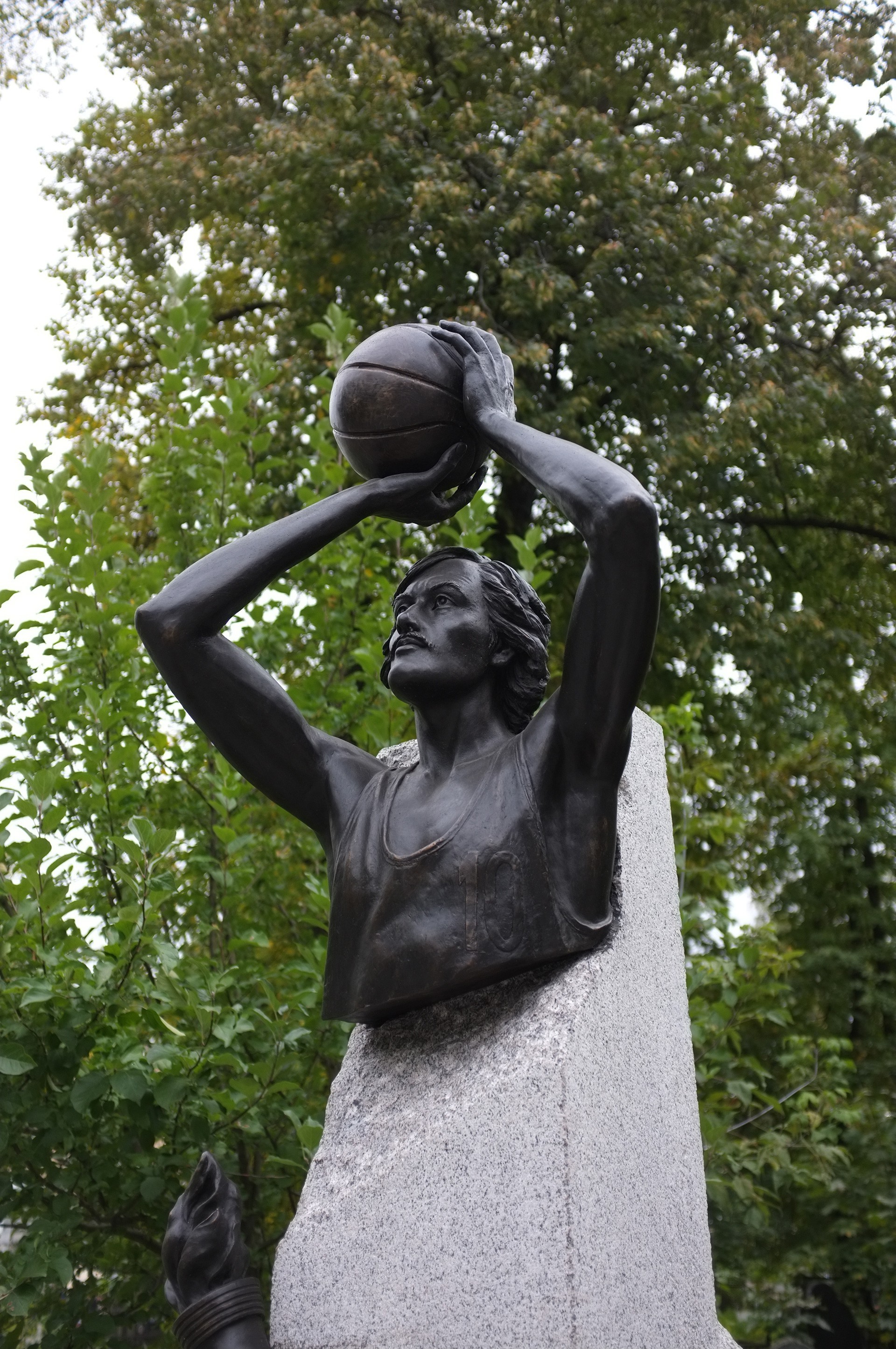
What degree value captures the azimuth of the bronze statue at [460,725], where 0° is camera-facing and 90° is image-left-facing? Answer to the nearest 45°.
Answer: approximately 45°
